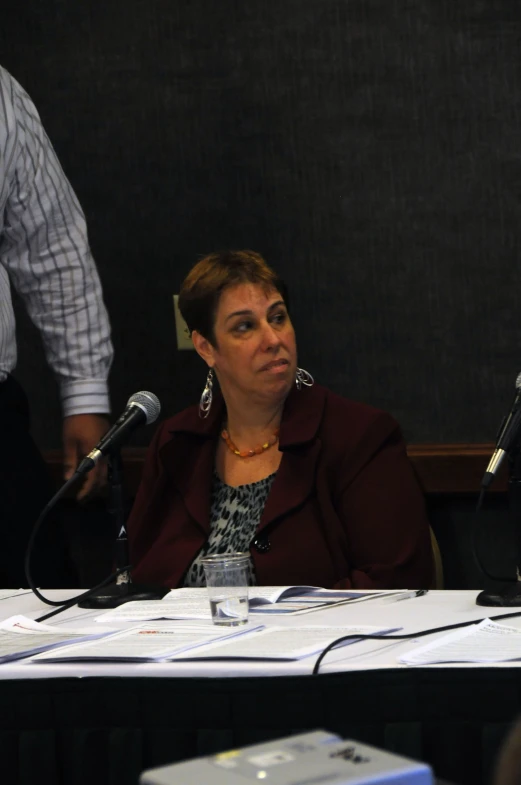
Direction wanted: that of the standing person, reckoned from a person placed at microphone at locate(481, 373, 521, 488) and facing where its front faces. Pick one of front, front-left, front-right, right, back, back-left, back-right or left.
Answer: back-left

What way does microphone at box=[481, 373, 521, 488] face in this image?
to the viewer's right

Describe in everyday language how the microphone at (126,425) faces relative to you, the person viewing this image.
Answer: facing to the right of the viewer
